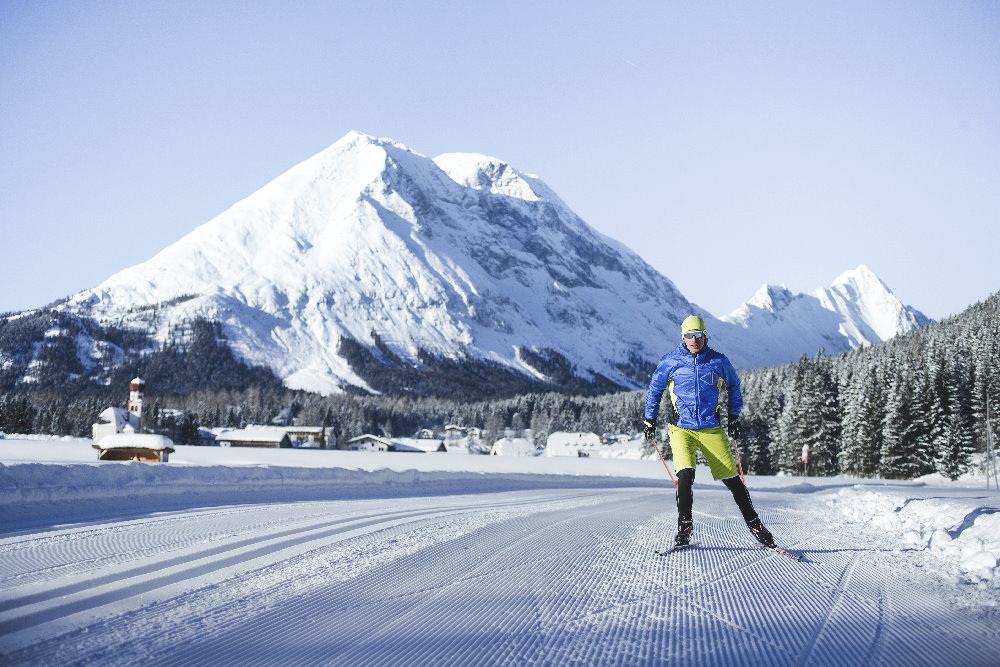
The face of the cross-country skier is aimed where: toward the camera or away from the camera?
toward the camera

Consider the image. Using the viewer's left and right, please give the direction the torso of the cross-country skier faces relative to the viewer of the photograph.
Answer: facing the viewer
